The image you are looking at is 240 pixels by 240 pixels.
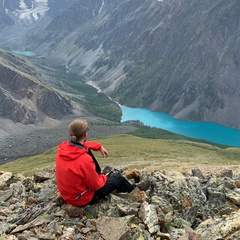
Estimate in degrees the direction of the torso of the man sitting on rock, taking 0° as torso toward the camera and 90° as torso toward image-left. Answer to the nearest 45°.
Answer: approximately 225°

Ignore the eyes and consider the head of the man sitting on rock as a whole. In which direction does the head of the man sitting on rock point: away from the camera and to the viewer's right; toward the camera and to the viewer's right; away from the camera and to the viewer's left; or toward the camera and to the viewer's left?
away from the camera and to the viewer's right
